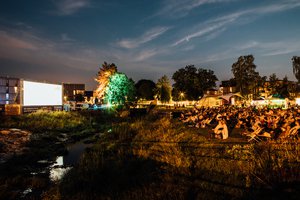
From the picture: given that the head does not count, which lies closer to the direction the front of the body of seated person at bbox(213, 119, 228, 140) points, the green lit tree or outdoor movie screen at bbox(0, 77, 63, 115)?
the outdoor movie screen

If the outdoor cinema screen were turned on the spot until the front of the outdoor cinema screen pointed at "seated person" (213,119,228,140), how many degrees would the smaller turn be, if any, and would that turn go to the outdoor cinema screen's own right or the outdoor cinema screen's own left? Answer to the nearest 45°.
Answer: approximately 45° to the outdoor cinema screen's own right

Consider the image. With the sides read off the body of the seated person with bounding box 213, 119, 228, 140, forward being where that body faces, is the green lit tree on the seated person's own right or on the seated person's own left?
on the seated person's own right

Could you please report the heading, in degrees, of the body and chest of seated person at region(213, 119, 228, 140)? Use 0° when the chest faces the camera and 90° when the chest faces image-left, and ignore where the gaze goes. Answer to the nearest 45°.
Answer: approximately 90°

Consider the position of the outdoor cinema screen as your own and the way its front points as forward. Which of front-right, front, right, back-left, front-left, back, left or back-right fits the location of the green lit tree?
left

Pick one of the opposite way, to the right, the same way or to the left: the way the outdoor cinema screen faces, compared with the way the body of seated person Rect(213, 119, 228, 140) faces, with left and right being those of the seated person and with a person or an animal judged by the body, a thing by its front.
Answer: the opposite way

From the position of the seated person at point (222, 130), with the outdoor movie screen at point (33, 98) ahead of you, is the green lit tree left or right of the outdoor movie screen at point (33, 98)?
right

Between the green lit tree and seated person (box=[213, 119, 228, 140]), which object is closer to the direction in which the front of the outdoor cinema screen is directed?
the seated person

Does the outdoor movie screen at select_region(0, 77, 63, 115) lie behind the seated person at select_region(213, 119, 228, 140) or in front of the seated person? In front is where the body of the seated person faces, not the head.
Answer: in front

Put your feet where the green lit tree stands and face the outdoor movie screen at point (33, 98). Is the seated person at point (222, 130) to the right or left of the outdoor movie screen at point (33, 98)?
left

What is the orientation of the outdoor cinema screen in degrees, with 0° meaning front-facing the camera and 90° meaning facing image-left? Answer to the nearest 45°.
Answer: approximately 315°

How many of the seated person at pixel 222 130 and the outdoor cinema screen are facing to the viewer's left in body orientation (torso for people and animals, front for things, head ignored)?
1
